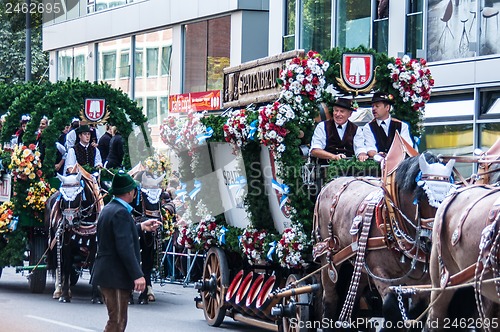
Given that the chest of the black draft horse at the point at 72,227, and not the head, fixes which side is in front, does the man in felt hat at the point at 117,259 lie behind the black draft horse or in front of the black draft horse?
in front

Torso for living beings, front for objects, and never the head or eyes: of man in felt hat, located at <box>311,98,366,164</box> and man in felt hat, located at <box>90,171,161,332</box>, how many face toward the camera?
1

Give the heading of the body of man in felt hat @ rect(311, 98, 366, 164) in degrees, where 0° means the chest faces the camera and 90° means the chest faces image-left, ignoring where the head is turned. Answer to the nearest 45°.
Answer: approximately 0°

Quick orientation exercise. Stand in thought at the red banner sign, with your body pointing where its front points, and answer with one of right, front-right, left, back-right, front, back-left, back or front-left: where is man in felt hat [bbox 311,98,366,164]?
front-left

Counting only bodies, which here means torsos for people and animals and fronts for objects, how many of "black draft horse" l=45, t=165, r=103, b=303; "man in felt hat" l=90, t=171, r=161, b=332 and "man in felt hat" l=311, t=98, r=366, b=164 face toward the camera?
2

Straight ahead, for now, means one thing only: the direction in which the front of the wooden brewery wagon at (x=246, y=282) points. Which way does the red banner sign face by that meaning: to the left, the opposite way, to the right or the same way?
to the right

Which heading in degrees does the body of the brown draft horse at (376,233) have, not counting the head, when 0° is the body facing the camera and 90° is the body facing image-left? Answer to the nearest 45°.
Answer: approximately 315°
